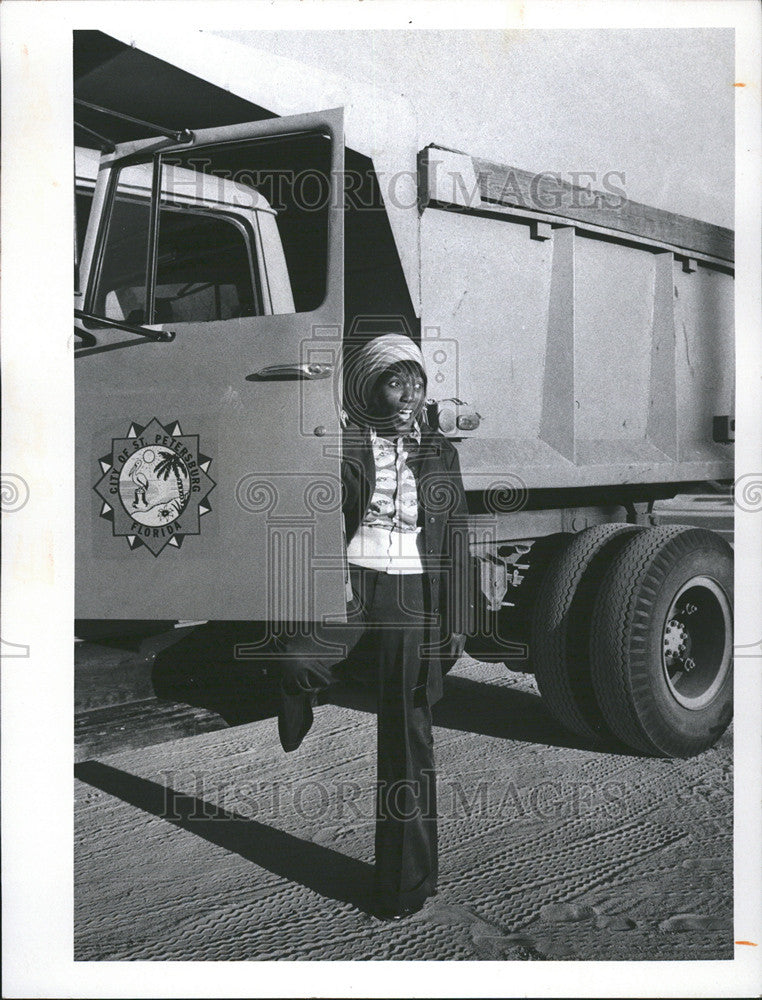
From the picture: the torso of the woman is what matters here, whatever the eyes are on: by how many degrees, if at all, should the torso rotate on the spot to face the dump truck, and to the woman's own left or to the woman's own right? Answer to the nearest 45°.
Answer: approximately 180°

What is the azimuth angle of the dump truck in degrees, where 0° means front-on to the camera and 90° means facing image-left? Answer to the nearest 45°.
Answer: approximately 45°

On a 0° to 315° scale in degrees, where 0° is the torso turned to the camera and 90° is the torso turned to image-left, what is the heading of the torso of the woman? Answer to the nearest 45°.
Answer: approximately 0°

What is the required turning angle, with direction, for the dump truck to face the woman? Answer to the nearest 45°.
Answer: approximately 45° to its left
